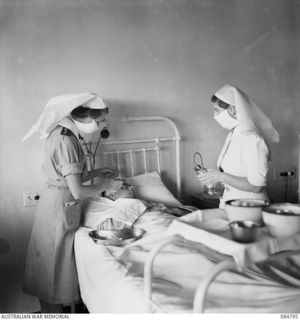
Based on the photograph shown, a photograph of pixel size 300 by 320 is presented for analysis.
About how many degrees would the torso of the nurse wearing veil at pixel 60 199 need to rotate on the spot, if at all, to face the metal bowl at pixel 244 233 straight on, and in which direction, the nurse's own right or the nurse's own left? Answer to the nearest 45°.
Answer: approximately 45° to the nurse's own right

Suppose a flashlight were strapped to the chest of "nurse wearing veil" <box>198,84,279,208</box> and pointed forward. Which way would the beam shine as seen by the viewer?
to the viewer's left

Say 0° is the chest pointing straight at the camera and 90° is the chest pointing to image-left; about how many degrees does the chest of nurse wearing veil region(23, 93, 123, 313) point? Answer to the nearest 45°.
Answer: approximately 270°

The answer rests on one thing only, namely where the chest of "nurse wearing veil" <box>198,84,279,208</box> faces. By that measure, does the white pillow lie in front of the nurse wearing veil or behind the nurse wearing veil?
in front

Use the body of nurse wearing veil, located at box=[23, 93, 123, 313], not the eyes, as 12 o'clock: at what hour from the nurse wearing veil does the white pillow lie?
The white pillow is roughly at 11 o'clock from the nurse wearing veil.

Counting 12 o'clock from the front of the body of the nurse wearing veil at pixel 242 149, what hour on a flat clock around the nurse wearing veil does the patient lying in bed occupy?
The patient lying in bed is roughly at 12 o'clock from the nurse wearing veil.

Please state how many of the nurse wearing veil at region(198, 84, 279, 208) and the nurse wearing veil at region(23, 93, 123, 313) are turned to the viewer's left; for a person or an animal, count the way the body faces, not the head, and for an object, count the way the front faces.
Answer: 1

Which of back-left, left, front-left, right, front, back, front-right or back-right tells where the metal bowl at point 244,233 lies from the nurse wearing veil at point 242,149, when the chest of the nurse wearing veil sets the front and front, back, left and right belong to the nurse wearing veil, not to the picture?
left

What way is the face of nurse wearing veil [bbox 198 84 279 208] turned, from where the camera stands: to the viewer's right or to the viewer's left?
to the viewer's left

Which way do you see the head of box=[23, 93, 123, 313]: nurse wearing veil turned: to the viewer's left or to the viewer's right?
to the viewer's right

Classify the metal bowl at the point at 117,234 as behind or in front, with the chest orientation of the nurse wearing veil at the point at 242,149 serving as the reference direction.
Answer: in front
